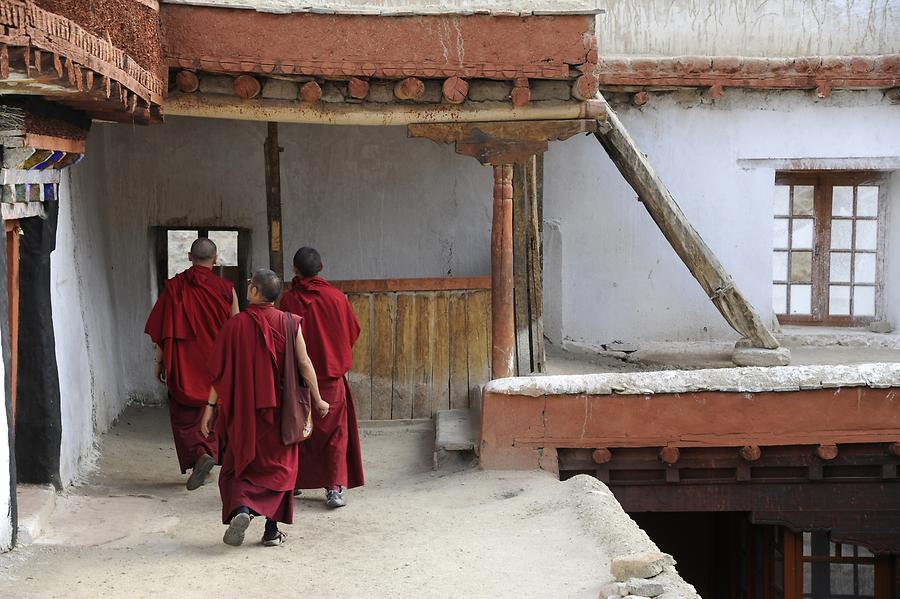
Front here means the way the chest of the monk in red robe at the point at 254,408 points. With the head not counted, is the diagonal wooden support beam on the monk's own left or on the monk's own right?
on the monk's own right

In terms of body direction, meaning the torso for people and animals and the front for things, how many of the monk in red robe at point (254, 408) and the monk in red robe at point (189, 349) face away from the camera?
2

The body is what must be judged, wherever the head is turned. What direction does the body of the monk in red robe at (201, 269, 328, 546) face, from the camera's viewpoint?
away from the camera

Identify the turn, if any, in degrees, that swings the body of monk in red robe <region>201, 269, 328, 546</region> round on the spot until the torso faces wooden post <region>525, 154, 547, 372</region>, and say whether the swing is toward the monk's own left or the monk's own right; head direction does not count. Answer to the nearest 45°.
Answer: approximately 45° to the monk's own right

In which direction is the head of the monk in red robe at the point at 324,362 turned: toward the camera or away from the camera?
away from the camera

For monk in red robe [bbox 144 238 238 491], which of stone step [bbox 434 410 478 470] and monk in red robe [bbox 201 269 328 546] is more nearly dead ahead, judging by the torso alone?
the stone step

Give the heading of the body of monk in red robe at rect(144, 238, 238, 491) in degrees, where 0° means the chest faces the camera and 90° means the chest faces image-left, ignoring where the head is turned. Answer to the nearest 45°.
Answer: approximately 180°

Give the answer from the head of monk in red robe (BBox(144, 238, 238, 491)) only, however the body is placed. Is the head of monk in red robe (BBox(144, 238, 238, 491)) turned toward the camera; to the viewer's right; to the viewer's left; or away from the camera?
away from the camera
